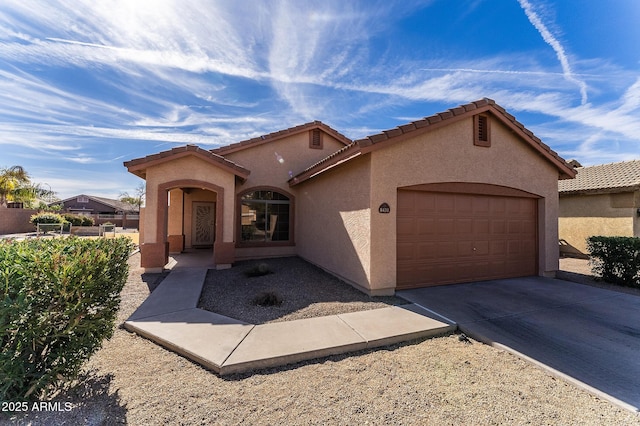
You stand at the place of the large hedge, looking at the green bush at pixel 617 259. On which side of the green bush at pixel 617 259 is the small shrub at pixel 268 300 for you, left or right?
left

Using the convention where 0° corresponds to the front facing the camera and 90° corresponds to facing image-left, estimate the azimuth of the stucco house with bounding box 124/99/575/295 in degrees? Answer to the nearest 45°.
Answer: approximately 315°

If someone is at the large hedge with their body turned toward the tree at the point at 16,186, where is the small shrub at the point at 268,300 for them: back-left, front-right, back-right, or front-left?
front-right
